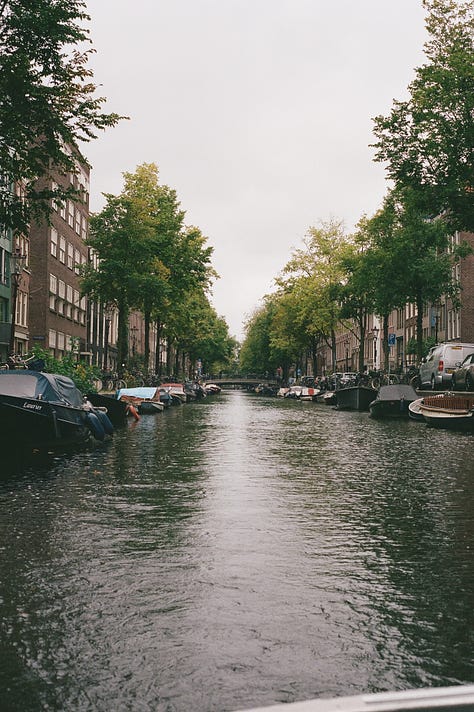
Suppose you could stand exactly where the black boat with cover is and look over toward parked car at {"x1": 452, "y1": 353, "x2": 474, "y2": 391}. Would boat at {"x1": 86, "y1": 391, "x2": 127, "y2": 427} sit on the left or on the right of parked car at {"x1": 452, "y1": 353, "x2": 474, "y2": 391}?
left

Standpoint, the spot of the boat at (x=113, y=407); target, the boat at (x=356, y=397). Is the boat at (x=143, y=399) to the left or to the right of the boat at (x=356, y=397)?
left

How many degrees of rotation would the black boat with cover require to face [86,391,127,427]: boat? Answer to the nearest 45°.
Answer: approximately 180°

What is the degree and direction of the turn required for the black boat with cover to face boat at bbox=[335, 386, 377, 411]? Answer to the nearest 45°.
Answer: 0° — it already faces it
